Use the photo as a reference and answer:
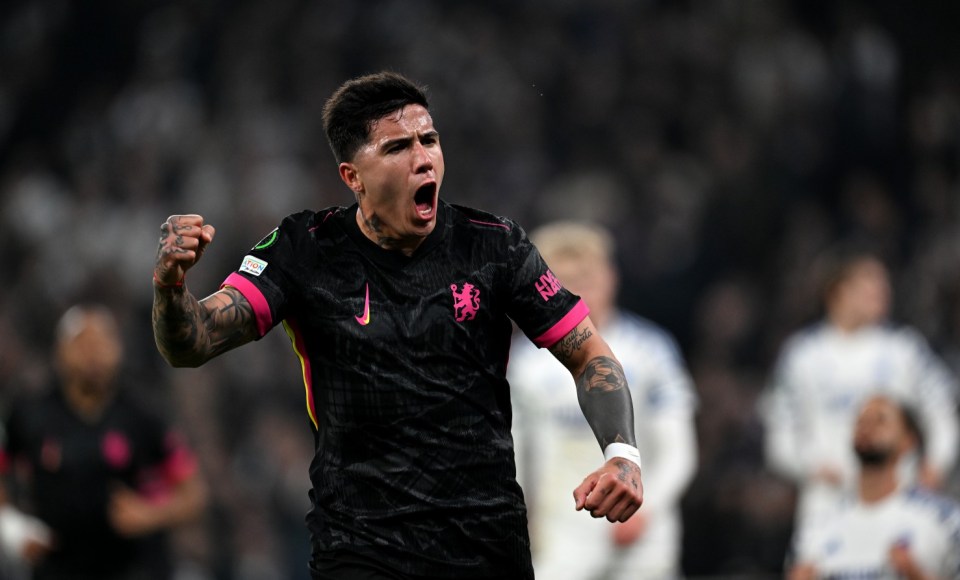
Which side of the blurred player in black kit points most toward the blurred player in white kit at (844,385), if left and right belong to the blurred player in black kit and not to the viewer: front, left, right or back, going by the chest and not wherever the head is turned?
left

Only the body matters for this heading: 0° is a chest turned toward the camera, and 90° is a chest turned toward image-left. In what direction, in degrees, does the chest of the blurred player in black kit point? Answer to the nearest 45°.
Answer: approximately 0°

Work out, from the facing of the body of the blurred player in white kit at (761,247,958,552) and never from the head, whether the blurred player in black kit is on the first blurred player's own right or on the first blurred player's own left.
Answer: on the first blurred player's own right

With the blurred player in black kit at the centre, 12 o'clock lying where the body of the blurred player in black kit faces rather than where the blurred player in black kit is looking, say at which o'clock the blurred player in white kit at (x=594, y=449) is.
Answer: The blurred player in white kit is roughly at 10 o'clock from the blurred player in black kit.

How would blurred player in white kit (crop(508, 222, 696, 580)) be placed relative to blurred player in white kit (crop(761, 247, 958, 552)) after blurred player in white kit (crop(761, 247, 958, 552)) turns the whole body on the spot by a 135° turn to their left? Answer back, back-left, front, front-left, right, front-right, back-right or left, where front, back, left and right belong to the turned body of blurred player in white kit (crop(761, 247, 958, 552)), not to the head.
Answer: back

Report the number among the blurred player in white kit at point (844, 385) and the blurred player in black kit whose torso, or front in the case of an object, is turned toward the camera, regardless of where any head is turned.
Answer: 2
